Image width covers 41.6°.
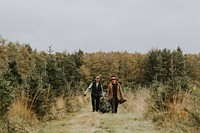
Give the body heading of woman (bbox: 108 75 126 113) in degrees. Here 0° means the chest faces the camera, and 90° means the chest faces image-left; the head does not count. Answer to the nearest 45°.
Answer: approximately 0°
